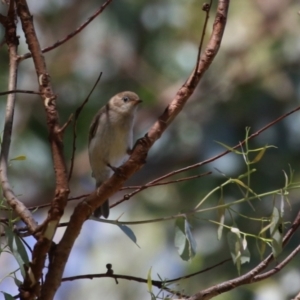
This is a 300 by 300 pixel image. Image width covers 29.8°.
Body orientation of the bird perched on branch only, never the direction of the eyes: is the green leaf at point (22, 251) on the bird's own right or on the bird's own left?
on the bird's own right

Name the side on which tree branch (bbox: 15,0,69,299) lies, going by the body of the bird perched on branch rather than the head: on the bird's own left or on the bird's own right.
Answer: on the bird's own right

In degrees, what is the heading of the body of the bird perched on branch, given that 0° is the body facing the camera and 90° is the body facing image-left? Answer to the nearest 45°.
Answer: approximately 315°
